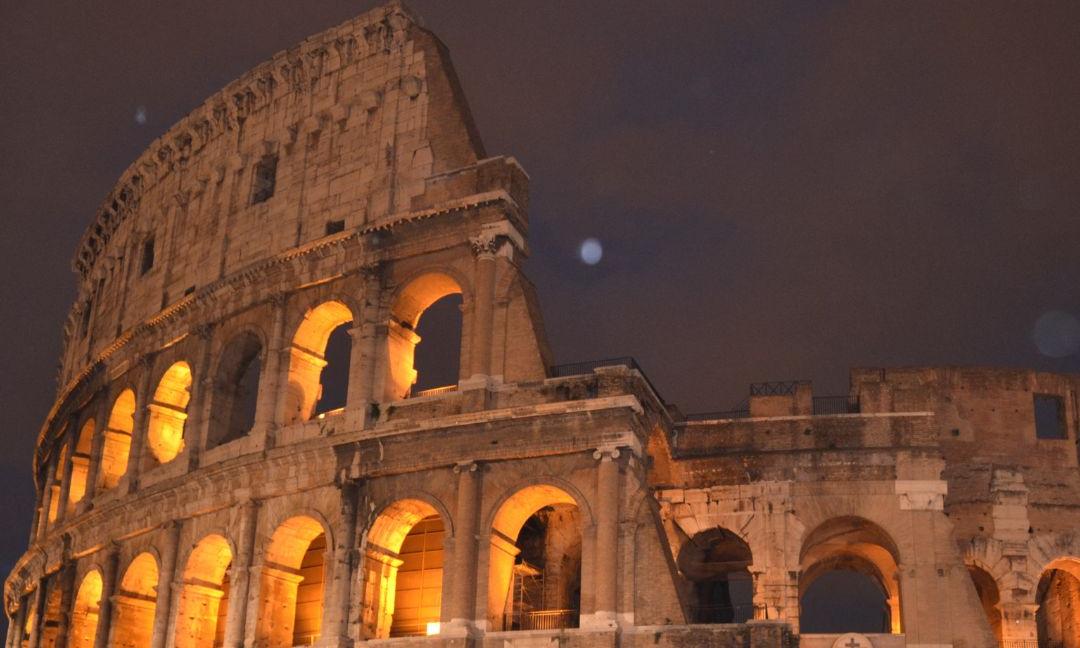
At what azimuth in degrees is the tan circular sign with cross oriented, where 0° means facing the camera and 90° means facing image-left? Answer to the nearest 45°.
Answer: approximately 0°
